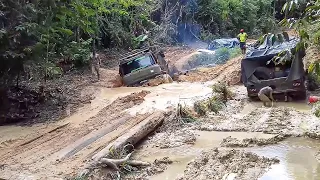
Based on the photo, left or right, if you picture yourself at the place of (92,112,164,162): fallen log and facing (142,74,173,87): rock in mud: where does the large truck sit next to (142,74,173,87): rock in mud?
right

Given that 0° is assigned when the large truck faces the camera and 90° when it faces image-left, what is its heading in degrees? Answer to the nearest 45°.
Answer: approximately 180°

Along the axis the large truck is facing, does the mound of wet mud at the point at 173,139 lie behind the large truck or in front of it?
behind

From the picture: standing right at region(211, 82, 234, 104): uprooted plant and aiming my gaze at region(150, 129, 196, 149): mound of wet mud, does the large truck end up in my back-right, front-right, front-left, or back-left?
back-left

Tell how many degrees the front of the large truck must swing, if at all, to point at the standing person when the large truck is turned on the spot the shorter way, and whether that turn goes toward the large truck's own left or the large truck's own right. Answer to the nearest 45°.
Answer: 0° — it already faces them

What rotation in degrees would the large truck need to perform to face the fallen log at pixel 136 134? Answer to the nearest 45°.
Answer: approximately 135° to its left

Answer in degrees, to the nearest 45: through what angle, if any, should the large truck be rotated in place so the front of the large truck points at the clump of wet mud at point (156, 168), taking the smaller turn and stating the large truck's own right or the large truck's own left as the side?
approximately 180°

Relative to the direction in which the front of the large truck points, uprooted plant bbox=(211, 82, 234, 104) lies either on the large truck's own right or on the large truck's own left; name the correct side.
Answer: on the large truck's own left

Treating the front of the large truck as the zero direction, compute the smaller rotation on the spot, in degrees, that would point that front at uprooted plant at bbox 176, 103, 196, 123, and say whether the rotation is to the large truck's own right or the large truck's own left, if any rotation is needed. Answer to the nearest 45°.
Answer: approximately 135° to the large truck's own left
